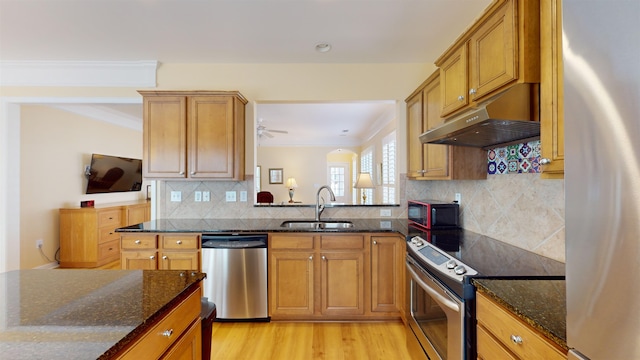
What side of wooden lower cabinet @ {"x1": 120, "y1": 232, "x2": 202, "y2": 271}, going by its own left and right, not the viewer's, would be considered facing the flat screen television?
back

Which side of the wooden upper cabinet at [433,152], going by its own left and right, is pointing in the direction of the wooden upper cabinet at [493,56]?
left

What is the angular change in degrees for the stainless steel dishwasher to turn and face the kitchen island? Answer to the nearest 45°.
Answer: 0° — it already faces it

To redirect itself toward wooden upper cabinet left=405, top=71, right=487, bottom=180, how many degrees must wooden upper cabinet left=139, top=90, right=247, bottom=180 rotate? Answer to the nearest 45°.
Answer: approximately 45° to its left

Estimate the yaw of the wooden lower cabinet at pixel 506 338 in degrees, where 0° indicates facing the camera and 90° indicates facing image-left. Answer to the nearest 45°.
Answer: approximately 45°

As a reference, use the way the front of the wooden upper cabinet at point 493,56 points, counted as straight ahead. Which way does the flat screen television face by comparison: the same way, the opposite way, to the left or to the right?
the opposite way
